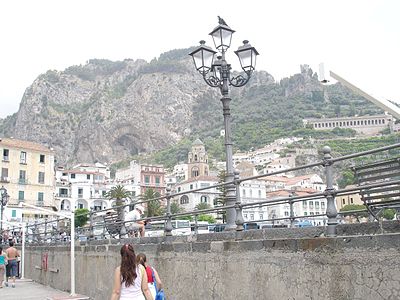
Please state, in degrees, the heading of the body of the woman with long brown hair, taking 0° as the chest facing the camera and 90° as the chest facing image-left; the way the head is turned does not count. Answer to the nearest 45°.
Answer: approximately 180°

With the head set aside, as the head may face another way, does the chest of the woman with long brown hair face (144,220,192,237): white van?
yes

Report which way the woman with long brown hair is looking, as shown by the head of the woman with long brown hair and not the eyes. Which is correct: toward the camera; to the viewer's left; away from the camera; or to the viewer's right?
away from the camera

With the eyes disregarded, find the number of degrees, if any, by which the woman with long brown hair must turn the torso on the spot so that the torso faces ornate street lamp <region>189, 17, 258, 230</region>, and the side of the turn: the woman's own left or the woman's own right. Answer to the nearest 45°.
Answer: approximately 45° to the woman's own right
